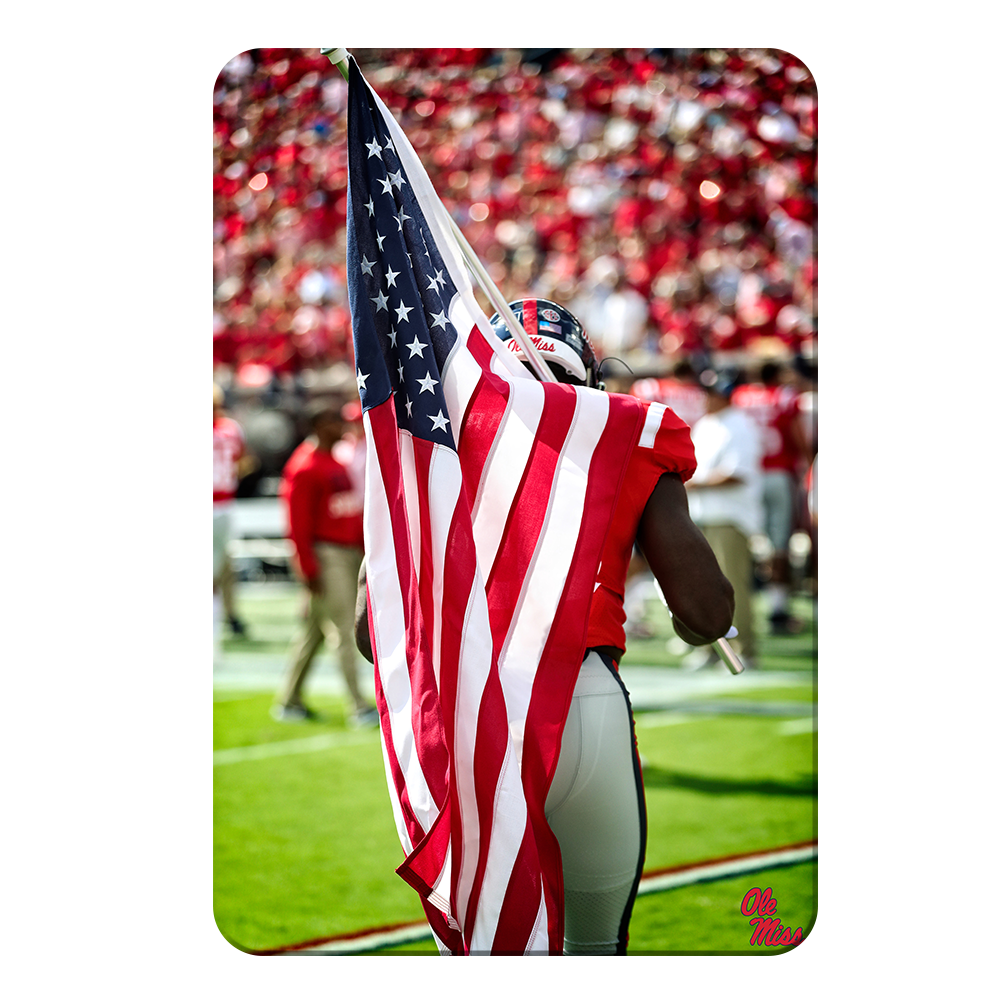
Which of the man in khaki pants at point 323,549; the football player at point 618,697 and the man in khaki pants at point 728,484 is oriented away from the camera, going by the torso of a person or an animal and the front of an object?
the football player

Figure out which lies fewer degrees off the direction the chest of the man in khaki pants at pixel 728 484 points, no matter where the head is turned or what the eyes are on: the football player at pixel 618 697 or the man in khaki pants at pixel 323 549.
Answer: the man in khaki pants

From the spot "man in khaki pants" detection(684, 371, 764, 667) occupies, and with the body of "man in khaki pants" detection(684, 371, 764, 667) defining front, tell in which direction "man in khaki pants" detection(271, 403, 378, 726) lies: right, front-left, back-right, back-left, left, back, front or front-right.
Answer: front-left

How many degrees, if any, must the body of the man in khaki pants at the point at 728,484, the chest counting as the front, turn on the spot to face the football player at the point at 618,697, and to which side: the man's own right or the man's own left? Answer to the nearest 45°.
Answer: approximately 90° to the man's own left

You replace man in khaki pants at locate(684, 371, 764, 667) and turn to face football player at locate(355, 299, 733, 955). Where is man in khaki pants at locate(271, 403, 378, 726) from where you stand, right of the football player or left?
right

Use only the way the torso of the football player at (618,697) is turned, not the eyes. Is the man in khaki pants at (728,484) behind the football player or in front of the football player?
in front

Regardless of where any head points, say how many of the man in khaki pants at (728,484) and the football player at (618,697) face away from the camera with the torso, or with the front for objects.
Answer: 1

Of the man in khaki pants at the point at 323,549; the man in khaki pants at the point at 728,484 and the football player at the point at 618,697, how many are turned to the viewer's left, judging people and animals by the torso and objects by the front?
1

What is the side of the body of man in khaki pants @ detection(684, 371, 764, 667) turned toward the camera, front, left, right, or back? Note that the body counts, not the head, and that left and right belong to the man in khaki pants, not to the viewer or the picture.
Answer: left

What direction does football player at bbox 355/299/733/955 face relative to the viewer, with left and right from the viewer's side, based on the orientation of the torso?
facing away from the viewer
